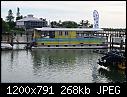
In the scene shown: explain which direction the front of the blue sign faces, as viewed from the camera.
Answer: facing the viewer

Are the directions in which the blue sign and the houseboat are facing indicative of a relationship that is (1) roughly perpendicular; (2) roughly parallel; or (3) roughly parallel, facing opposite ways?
roughly perpendicular

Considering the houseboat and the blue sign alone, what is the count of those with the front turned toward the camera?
1

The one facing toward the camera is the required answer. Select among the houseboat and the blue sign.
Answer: the blue sign

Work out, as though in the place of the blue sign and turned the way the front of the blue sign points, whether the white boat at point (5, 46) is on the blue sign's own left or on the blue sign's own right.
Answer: on the blue sign's own right

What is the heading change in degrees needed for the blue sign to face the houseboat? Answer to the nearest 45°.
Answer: approximately 45° to its right
